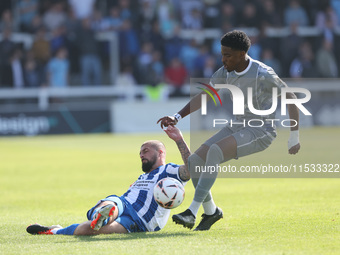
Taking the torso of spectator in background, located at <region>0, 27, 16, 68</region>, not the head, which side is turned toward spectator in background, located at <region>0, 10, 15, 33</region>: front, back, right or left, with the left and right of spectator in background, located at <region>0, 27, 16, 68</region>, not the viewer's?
back

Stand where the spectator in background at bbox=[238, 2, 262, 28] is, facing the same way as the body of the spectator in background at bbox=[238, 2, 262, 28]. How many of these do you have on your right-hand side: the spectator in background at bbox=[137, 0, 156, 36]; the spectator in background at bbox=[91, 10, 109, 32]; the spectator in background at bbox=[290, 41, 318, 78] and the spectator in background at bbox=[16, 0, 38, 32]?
3

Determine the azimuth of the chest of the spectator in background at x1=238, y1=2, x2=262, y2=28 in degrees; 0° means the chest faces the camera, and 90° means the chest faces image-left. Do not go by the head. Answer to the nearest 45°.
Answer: approximately 0°

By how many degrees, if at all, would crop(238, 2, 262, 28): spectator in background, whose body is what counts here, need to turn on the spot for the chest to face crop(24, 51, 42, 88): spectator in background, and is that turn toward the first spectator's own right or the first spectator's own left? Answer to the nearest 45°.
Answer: approximately 90° to the first spectator's own right

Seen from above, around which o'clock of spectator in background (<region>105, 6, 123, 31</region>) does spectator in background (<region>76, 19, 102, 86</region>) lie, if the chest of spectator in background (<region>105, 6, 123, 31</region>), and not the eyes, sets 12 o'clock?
spectator in background (<region>76, 19, 102, 86</region>) is roughly at 1 o'clock from spectator in background (<region>105, 6, 123, 31</region>).

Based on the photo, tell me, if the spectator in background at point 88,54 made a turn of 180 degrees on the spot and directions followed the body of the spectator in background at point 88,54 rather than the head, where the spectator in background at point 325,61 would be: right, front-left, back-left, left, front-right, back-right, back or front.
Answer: right

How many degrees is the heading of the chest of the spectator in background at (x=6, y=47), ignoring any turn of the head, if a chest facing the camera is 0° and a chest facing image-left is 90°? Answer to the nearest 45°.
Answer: approximately 0°

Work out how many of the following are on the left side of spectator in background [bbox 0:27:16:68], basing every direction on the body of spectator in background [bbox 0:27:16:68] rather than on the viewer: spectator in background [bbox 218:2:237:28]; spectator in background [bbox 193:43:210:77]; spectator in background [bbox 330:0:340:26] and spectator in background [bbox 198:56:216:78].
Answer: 4

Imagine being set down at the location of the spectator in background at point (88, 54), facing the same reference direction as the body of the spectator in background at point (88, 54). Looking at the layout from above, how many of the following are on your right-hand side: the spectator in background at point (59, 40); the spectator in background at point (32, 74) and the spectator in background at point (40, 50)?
3

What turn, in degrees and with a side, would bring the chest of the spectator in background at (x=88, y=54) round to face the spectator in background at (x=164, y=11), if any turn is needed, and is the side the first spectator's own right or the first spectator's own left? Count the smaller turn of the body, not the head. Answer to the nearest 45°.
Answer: approximately 135° to the first spectator's own left

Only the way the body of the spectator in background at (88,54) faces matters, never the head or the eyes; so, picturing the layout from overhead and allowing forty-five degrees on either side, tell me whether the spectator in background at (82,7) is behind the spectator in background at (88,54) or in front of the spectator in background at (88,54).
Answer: behind

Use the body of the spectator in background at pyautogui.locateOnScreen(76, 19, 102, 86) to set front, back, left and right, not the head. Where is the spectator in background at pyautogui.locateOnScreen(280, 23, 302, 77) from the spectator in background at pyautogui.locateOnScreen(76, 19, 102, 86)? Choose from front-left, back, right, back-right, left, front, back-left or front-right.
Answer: left
